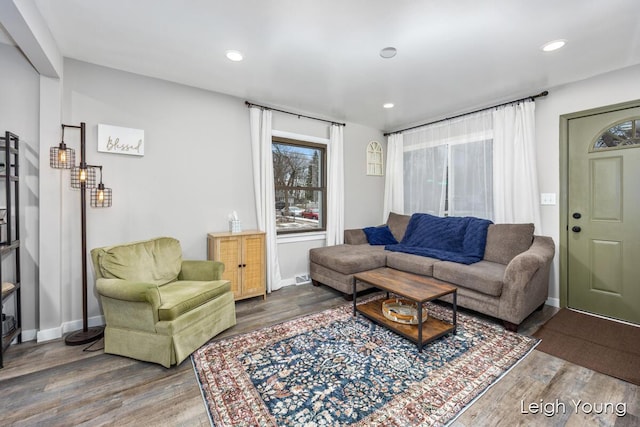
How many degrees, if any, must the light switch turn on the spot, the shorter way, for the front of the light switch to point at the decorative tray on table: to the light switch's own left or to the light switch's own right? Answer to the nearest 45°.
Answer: approximately 45° to the light switch's own right

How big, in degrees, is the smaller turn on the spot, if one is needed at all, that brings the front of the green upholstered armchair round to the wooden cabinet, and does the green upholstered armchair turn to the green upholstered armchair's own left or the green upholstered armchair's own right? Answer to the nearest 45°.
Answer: approximately 90° to the green upholstered armchair's own left

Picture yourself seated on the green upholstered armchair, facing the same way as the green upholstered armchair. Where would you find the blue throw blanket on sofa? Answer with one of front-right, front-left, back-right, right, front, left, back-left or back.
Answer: front-left

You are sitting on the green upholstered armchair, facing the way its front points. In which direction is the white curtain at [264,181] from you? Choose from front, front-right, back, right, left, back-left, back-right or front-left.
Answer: left

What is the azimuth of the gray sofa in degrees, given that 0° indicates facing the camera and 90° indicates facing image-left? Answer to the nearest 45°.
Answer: approximately 45°

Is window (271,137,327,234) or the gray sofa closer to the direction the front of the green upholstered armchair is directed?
the gray sofa

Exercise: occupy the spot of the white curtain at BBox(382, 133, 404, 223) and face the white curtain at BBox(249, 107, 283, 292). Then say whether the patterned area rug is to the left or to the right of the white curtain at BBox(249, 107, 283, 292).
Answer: left

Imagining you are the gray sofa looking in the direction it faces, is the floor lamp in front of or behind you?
in front

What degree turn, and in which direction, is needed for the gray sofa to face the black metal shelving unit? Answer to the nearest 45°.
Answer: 0° — it already faces it

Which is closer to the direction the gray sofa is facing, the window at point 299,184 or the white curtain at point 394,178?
the window

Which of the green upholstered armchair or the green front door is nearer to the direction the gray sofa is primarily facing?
the green upholstered armchair
